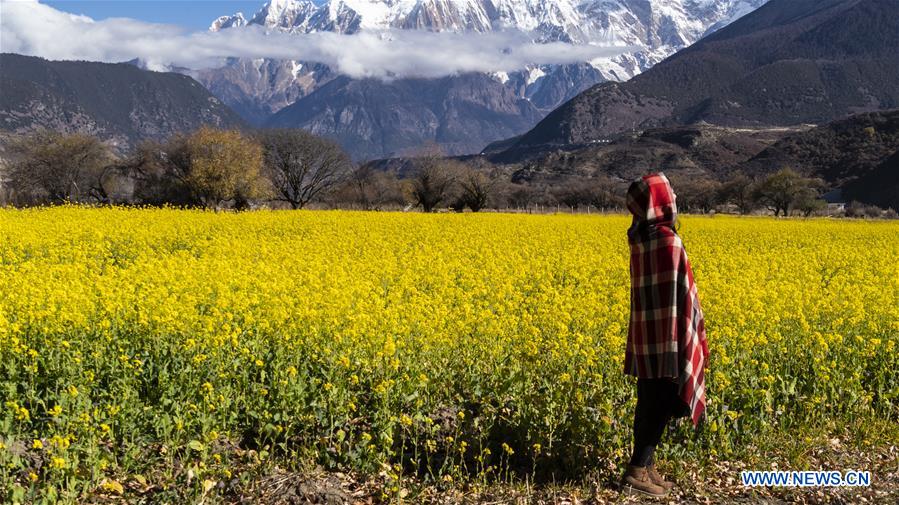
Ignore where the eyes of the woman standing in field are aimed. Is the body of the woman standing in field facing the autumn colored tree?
no
